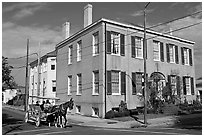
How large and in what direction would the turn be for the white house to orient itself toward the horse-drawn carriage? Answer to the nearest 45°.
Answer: approximately 45° to its left

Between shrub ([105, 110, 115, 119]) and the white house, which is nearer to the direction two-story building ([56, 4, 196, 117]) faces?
the shrub

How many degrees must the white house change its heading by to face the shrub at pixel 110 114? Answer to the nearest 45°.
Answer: approximately 45° to its left

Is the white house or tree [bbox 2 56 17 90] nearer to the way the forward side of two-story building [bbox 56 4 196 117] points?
the tree

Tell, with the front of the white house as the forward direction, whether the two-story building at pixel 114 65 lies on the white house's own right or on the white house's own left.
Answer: on the white house's own left

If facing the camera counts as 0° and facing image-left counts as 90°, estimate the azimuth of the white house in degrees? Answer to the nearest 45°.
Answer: approximately 45°

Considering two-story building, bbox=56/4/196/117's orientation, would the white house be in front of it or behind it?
behind

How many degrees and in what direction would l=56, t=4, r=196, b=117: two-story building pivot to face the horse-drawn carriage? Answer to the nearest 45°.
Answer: approximately 45° to its right
